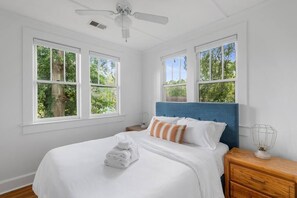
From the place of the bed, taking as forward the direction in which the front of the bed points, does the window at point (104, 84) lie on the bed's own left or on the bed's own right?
on the bed's own right

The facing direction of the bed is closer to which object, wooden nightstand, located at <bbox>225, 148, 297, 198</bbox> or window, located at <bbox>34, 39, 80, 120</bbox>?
the window

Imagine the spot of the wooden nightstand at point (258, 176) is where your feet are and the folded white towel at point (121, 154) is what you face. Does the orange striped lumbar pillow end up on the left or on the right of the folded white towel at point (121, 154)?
right

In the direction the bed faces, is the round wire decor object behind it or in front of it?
behind

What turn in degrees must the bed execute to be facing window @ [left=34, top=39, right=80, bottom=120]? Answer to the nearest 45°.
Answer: approximately 90° to its right

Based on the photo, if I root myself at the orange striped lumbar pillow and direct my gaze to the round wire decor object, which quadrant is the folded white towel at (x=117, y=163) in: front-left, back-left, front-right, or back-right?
back-right

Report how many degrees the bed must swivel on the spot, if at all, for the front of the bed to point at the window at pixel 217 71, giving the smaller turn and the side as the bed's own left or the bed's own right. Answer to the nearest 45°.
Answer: approximately 180°

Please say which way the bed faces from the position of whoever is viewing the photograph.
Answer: facing the viewer and to the left of the viewer

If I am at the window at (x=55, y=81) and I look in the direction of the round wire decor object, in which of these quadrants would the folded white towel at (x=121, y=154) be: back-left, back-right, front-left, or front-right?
front-right
